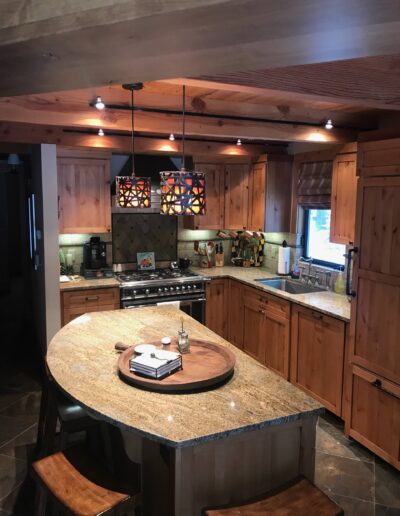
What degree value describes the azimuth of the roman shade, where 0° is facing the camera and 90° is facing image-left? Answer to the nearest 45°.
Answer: approximately 45°

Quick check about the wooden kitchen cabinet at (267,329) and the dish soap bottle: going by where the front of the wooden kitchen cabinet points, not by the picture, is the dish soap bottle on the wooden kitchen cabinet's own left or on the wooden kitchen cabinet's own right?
on the wooden kitchen cabinet's own left

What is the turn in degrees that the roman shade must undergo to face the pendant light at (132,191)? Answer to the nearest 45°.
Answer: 0° — it already faces it

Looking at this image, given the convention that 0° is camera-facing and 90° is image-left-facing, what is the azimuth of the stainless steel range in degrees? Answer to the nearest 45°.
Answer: approximately 0°

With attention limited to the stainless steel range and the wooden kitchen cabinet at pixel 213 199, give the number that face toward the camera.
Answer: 2

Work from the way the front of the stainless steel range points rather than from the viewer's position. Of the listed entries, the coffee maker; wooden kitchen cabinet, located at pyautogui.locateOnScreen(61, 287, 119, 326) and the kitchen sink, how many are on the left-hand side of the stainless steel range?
1

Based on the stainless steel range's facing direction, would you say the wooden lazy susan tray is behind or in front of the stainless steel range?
in front

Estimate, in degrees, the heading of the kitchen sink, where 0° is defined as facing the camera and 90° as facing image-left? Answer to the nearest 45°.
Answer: approximately 45°

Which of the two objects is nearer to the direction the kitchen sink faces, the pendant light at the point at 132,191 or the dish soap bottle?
the pendant light

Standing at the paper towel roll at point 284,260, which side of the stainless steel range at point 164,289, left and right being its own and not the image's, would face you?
left

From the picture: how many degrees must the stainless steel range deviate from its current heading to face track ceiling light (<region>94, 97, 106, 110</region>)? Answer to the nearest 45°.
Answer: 0° — it already faces it
